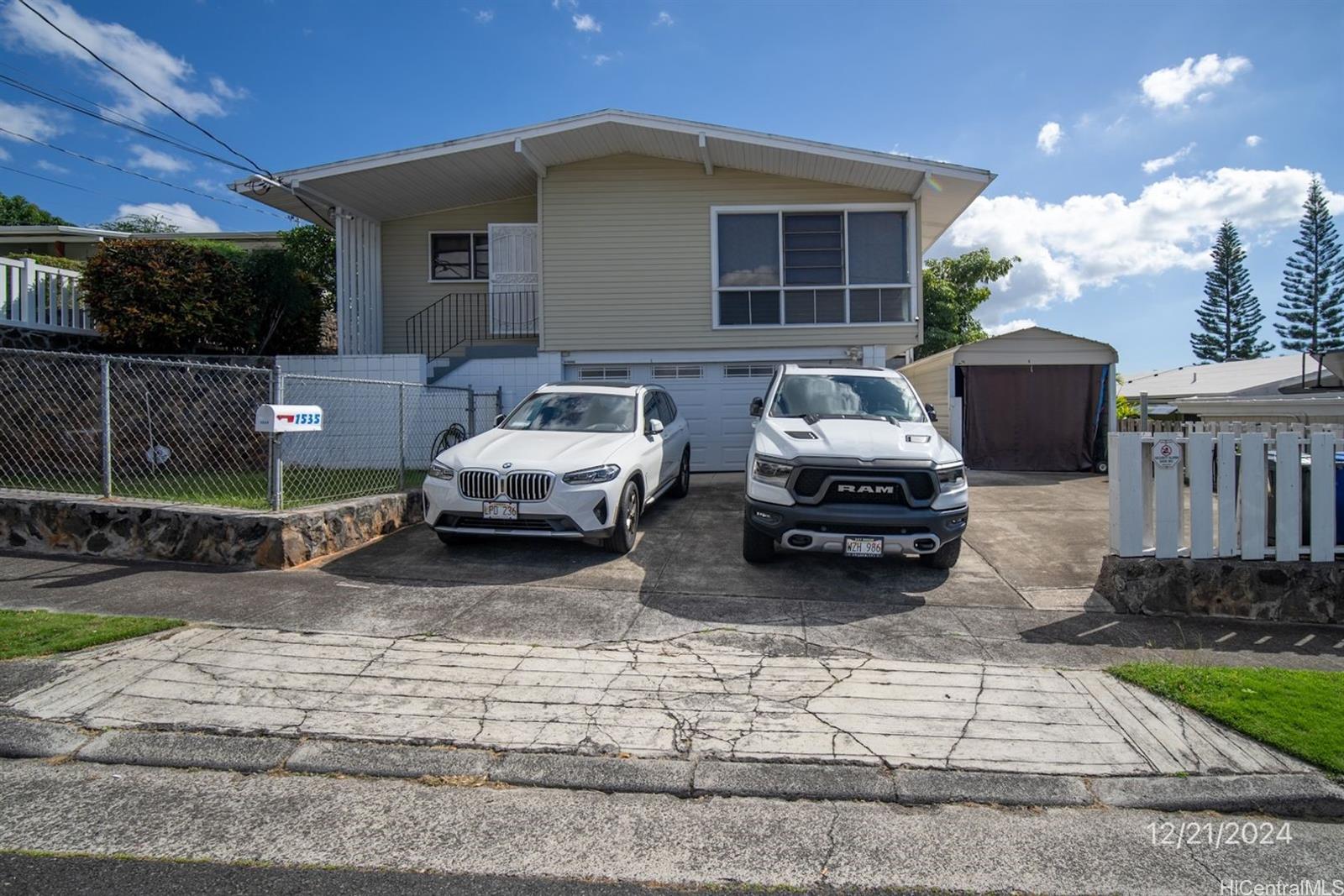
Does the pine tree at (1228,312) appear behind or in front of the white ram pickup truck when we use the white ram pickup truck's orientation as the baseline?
behind

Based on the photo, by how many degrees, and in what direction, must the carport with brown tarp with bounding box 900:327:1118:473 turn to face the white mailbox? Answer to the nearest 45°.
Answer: approximately 45° to its right

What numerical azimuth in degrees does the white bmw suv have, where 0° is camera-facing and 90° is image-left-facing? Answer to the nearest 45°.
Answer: approximately 45°

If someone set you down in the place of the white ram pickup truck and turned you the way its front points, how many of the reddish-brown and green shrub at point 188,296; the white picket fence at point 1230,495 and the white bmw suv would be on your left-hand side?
1

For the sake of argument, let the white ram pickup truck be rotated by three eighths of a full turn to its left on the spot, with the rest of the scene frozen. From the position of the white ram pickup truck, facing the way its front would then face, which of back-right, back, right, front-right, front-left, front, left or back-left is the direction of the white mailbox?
back-left

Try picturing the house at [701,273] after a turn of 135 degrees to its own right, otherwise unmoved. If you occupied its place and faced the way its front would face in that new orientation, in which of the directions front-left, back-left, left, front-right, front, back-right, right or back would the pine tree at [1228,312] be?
right

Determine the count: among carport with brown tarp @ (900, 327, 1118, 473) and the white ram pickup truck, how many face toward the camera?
2

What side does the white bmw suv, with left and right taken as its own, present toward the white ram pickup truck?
left

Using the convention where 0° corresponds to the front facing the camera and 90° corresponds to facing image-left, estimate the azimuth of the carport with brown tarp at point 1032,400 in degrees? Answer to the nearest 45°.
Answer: approximately 0°

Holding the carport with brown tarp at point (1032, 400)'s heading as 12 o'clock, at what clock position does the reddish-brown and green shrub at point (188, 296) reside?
The reddish-brown and green shrub is roughly at 2 o'clock from the carport with brown tarp.

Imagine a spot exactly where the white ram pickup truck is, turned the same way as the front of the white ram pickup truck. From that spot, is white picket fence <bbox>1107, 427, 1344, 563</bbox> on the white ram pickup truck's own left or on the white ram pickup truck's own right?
on the white ram pickup truck's own left
